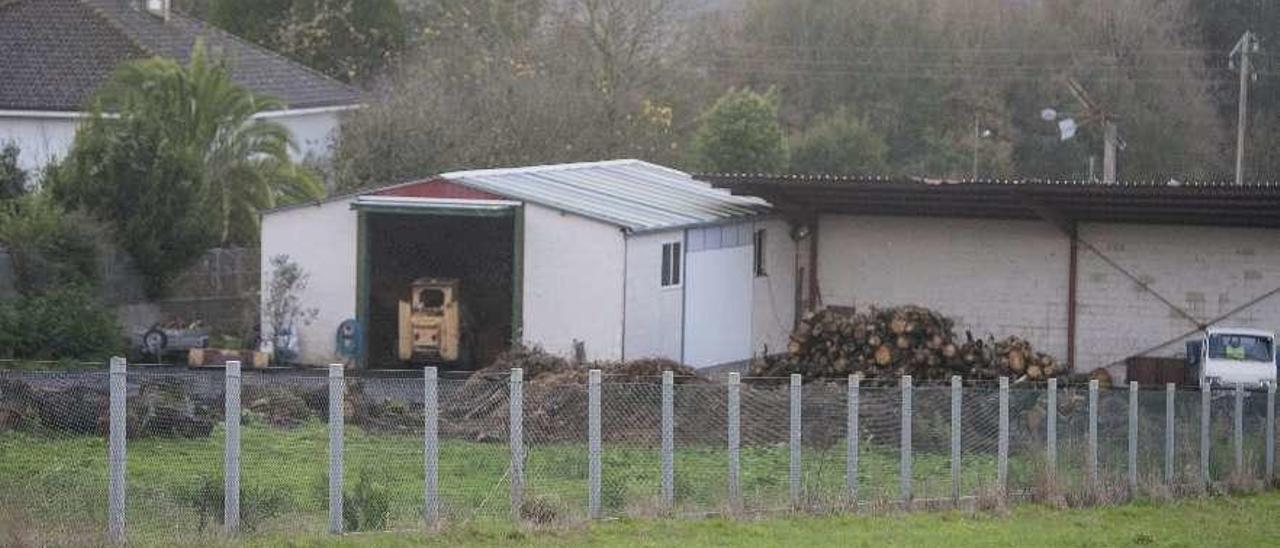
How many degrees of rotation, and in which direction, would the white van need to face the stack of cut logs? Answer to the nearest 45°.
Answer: approximately 45° to its right

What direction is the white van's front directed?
toward the camera

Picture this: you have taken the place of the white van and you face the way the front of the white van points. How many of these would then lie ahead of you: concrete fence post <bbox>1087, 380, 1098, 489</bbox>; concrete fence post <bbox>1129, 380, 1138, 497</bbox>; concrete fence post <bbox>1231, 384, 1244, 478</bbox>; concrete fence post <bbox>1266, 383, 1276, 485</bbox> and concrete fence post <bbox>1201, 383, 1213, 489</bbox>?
5

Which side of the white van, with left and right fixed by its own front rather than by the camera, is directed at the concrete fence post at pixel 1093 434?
front

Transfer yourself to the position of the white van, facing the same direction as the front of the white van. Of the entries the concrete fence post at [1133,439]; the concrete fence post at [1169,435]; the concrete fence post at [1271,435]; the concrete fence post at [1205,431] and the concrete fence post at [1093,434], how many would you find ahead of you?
5

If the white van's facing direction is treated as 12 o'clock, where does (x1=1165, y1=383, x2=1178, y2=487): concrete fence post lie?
The concrete fence post is roughly at 12 o'clock from the white van.

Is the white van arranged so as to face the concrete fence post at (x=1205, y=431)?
yes

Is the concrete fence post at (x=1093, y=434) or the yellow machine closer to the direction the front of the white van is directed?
the concrete fence post

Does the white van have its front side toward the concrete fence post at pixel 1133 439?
yes

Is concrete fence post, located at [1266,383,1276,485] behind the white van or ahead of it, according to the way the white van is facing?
ahead

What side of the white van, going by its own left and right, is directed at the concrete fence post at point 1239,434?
front

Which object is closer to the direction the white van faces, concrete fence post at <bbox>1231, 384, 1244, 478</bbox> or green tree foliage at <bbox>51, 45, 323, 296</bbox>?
the concrete fence post
